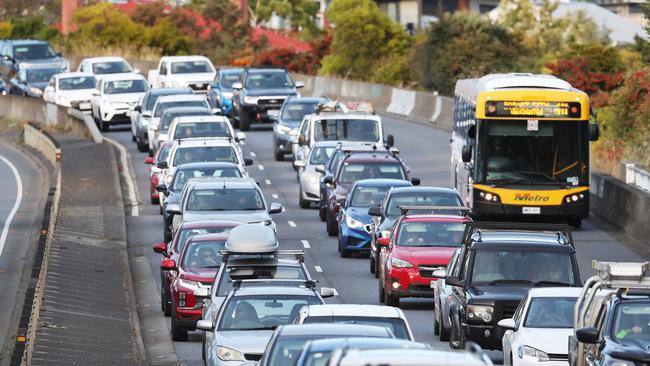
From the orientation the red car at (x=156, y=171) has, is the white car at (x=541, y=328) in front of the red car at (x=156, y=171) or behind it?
in front

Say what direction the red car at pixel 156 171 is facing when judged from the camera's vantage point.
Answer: facing the viewer

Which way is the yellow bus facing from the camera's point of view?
toward the camera

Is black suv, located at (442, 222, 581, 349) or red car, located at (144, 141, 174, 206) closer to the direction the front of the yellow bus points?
the black suv

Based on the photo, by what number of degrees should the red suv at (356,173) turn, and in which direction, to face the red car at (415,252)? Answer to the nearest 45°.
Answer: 0° — it already faces it

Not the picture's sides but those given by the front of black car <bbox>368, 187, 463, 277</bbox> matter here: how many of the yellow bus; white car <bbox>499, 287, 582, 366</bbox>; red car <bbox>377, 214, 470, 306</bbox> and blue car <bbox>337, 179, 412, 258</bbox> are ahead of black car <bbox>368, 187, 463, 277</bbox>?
2

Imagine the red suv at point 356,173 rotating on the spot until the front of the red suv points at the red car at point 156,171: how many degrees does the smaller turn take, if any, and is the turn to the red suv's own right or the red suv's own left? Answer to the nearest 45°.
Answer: approximately 135° to the red suv's own right

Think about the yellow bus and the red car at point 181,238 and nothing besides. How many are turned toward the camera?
2

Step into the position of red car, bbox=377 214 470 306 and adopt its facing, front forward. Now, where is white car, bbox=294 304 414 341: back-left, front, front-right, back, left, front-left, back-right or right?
front

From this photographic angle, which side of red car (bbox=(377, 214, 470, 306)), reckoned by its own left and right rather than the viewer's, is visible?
front

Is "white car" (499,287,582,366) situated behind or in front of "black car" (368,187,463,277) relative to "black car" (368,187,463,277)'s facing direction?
in front

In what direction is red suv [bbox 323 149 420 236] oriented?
toward the camera

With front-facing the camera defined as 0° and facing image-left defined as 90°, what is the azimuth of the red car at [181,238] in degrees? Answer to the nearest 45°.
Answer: approximately 0°
